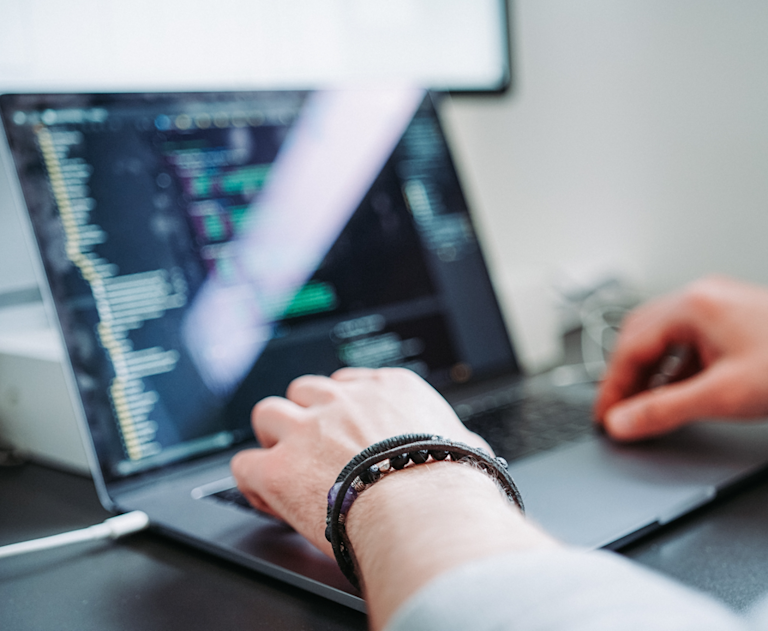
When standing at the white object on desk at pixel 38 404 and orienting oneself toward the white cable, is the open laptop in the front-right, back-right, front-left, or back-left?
front-left

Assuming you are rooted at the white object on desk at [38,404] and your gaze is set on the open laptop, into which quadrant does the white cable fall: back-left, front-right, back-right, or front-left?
front-right
